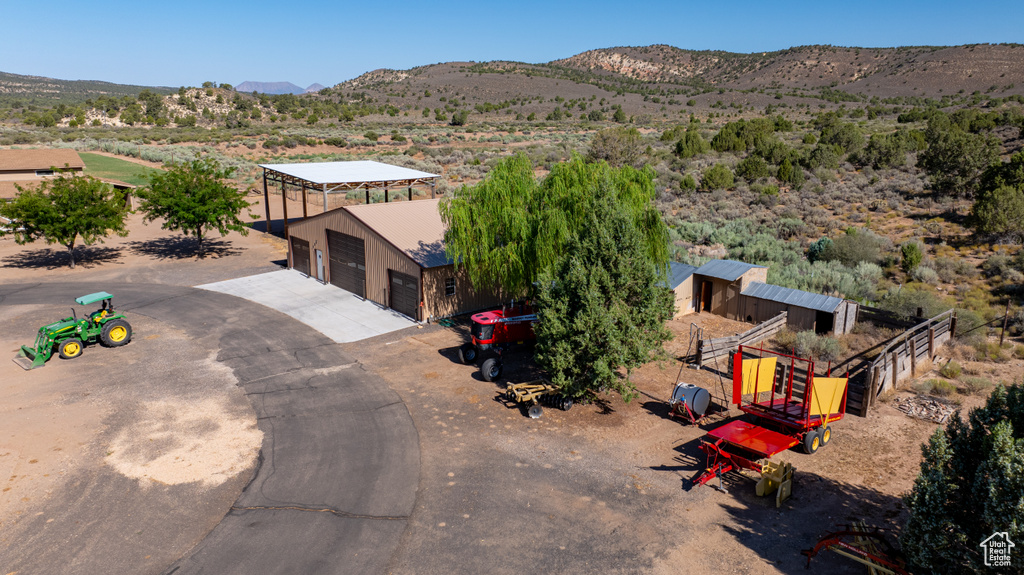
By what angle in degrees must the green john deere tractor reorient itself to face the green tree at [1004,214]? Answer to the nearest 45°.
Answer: approximately 135° to its left

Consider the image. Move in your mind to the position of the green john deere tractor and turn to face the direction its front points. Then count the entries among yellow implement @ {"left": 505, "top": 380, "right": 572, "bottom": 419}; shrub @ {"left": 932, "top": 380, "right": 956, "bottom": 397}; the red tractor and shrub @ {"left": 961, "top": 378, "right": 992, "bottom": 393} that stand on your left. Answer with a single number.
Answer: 4

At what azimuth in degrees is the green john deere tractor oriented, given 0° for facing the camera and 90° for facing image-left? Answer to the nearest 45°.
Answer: approximately 45°

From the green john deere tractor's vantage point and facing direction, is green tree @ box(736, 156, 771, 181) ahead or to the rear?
to the rear

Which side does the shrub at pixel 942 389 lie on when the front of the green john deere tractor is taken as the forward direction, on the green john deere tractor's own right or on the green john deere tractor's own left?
on the green john deere tractor's own left

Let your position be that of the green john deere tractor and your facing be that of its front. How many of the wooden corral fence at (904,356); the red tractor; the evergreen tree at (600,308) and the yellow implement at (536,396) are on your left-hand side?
4

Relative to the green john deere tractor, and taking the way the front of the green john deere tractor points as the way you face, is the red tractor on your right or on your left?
on your left
